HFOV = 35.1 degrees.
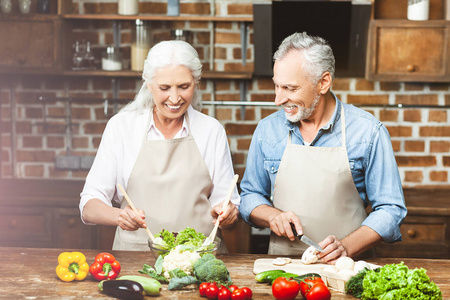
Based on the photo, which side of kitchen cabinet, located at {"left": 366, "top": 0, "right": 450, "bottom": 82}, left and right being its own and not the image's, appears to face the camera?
front

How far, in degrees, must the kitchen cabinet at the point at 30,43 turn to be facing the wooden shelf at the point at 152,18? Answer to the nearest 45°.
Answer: approximately 90° to its left

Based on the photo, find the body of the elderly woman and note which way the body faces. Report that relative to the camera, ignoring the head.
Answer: toward the camera

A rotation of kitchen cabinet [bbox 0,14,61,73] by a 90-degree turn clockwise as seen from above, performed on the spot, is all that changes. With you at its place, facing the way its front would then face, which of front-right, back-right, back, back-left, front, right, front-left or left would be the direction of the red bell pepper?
left

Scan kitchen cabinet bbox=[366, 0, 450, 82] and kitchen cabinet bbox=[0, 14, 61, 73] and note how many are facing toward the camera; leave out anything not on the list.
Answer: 2

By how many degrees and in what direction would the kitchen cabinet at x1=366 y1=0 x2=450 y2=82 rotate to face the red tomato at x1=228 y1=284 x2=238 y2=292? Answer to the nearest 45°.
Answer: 0° — it already faces it

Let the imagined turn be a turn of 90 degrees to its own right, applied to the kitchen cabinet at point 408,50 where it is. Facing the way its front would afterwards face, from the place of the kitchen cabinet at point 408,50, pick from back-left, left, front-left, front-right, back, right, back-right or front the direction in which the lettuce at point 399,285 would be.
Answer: left

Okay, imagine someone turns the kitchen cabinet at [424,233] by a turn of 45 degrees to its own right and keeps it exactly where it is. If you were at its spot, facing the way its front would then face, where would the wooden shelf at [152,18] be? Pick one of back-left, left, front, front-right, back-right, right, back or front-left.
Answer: front-right

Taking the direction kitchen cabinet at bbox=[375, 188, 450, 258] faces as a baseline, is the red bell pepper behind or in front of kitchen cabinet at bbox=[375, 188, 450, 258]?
in front

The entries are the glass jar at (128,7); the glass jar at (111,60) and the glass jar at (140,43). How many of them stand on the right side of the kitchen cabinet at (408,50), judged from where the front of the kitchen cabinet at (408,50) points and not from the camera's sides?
3

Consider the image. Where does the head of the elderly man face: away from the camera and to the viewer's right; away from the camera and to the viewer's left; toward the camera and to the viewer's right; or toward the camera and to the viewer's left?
toward the camera and to the viewer's left

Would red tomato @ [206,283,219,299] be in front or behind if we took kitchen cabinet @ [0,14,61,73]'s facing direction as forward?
in front

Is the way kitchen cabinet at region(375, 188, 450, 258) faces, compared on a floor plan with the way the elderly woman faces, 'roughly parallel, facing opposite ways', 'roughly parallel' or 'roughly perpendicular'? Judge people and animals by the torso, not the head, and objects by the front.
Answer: roughly parallel

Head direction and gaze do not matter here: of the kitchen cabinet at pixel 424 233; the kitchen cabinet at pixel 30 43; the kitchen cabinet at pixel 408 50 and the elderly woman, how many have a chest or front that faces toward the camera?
4

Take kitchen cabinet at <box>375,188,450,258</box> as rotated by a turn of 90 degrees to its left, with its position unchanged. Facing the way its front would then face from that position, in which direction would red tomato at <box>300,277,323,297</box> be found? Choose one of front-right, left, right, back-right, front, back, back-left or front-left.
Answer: right

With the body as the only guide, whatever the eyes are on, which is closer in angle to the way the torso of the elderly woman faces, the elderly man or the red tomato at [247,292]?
the red tomato

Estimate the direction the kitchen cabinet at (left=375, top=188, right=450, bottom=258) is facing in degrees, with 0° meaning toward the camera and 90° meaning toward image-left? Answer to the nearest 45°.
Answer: approximately 0°

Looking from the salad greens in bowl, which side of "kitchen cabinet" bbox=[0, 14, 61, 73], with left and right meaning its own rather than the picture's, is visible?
front

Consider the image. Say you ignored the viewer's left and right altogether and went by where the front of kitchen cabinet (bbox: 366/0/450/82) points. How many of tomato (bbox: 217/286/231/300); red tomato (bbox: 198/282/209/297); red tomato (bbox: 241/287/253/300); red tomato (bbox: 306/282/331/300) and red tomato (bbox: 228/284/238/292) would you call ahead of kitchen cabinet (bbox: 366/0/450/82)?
5

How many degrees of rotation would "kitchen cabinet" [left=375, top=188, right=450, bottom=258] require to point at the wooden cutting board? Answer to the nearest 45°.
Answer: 0° — it already faces it

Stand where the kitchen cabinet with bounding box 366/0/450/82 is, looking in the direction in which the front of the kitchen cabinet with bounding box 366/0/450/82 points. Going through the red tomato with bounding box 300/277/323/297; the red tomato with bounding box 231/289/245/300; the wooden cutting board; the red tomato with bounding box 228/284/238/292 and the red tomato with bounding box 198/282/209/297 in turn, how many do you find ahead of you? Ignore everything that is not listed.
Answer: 5
